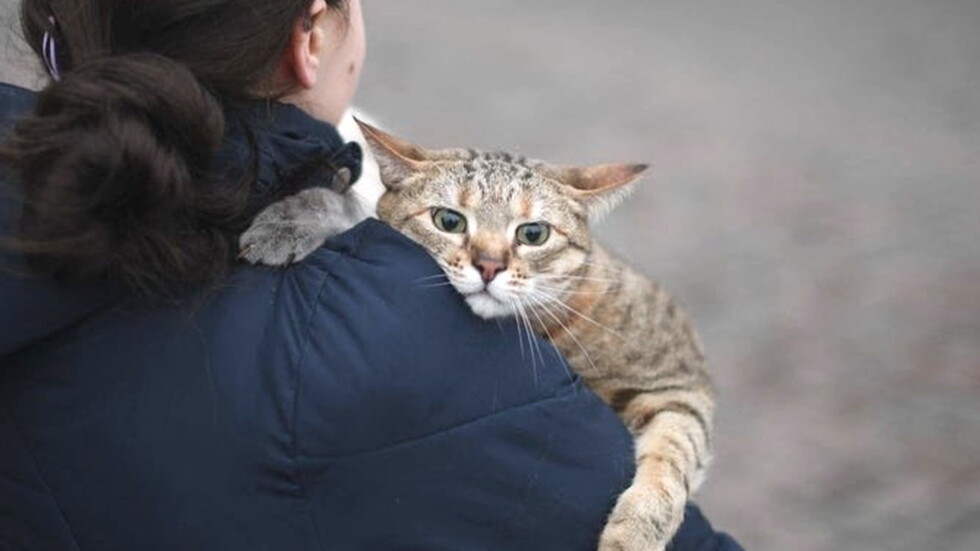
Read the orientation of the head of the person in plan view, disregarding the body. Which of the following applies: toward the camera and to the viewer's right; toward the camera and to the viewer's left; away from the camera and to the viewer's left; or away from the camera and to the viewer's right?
away from the camera and to the viewer's right

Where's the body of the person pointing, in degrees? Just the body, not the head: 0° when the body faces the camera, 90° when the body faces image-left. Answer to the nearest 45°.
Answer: approximately 225°
